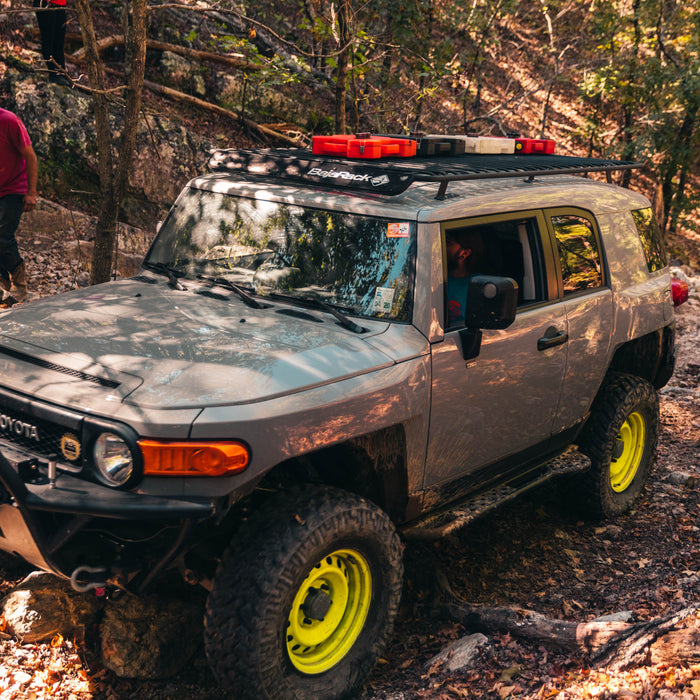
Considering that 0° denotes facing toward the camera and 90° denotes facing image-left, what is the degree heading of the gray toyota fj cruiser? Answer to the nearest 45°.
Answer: approximately 45°

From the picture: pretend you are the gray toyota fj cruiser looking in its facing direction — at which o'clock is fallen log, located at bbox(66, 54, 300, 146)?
The fallen log is roughly at 4 o'clock from the gray toyota fj cruiser.

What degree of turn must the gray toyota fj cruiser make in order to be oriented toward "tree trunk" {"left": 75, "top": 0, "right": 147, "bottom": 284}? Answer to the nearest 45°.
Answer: approximately 90° to its right

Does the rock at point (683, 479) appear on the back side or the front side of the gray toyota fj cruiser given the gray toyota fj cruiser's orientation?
on the back side

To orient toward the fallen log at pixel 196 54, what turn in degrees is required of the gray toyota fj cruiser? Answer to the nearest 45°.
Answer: approximately 135° to its right
